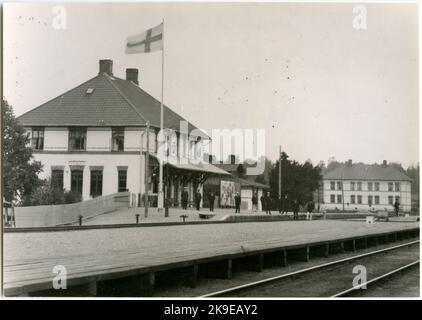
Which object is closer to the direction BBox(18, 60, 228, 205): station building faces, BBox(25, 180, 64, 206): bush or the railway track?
the railway track

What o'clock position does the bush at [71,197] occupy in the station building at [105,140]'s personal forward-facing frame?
The bush is roughly at 2 o'clock from the station building.

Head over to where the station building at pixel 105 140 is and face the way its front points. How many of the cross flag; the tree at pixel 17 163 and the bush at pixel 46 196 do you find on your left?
0

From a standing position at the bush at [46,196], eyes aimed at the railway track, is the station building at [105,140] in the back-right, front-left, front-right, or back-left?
back-left

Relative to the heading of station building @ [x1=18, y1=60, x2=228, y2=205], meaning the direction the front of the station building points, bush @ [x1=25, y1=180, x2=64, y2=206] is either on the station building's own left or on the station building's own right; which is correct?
on the station building's own right

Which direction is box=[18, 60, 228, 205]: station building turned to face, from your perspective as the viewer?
facing the viewer and to the right of the viewer

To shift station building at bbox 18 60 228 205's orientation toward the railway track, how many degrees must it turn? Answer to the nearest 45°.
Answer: approximately 45° to its right
